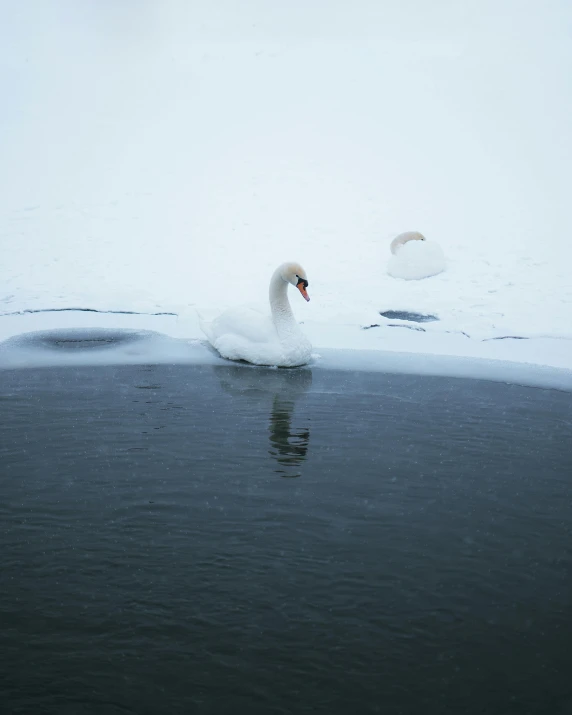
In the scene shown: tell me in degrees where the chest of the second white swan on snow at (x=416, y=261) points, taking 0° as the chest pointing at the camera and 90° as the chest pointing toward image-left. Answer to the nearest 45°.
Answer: approximately 90°
